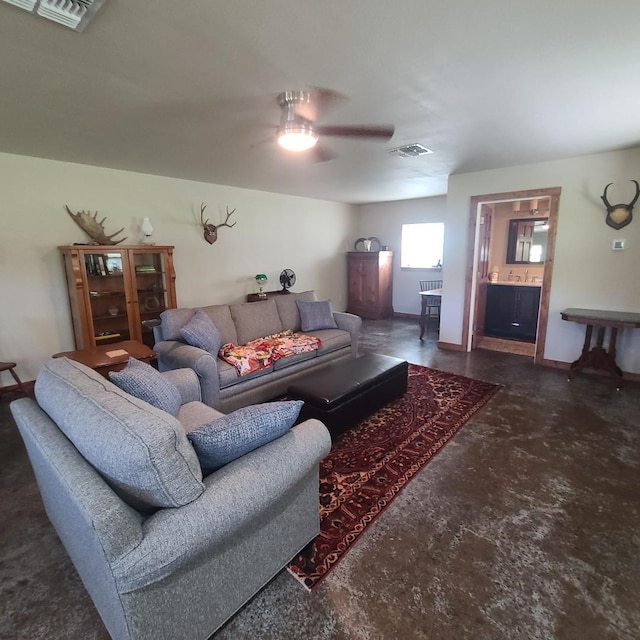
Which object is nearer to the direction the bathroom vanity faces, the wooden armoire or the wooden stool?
the wooden stool

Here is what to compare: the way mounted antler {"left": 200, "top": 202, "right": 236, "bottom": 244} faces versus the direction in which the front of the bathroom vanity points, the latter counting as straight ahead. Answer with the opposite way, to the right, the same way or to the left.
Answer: to the left

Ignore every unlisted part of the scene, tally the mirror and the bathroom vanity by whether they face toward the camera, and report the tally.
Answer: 2

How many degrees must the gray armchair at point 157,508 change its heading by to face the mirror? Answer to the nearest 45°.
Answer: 0° — it already faces it

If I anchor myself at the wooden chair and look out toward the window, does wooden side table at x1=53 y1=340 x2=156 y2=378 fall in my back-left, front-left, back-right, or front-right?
back-left

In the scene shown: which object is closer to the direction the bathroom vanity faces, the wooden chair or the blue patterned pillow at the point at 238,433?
the blue patterned pillow

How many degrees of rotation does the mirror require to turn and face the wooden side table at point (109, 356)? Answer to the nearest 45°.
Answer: approximately 45° to its right

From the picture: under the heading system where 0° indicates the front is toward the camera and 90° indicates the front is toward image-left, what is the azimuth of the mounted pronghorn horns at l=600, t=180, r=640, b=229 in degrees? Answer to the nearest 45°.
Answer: approximately 0°

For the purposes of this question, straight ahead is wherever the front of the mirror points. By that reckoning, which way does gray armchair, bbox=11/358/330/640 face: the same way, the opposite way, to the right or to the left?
the opposite way

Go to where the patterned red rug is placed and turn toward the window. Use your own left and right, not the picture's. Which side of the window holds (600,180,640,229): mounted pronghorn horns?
right

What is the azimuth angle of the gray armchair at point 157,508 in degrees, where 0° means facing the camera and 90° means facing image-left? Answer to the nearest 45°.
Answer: approximately 225°

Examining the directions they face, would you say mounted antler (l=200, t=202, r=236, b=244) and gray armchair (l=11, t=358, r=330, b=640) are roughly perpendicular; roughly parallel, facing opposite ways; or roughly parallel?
roughly perpendicular

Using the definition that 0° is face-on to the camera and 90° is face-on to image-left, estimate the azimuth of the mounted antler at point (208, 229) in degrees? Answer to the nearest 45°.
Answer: approximately 315°

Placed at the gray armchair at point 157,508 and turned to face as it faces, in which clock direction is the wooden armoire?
The wooden armoire is roughly at 12 o'clock from the gray armchair.
